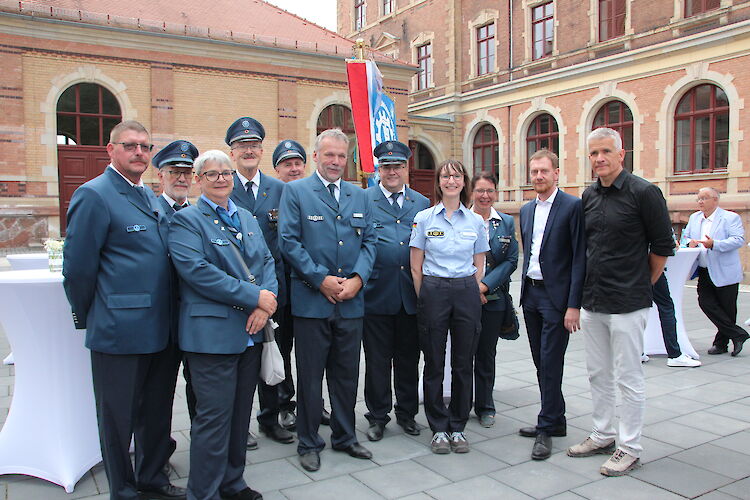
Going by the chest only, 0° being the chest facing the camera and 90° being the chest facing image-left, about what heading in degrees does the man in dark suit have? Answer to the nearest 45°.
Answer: approximately 45°

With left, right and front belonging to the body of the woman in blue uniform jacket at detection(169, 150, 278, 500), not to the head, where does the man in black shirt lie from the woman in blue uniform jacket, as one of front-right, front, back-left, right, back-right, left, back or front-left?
front-left

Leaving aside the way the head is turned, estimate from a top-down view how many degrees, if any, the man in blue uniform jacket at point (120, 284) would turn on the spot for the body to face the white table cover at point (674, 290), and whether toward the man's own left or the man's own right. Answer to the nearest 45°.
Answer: approximately 45° to the man's own left

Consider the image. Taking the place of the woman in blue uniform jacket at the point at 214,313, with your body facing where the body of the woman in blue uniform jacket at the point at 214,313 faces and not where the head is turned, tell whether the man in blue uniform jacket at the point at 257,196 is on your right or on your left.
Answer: on your left

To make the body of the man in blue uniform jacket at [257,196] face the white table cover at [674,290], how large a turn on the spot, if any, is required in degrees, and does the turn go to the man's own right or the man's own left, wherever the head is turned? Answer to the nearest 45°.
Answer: approximately 90° to the man's own left

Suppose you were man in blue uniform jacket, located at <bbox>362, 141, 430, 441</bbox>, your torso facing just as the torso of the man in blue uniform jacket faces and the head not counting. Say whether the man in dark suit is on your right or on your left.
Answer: on your left

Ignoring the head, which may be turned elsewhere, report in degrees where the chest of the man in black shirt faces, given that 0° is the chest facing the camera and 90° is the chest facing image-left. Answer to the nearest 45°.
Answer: approximately 45°

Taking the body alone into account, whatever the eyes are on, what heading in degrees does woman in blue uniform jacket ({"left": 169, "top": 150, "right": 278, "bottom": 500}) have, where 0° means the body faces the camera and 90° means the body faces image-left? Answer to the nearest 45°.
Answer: approximately 315°

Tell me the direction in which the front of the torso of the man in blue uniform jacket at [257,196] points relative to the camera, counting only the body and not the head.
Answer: toward the camera

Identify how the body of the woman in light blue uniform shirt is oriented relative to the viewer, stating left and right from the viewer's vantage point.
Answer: facing the viewer

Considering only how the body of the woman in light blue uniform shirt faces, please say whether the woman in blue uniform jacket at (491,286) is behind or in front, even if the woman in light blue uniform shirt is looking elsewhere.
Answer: behind
